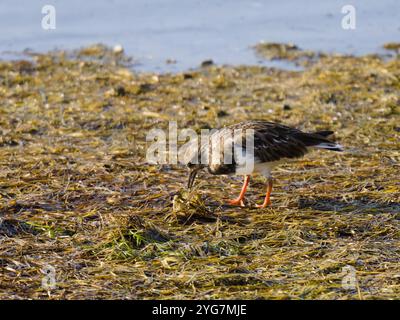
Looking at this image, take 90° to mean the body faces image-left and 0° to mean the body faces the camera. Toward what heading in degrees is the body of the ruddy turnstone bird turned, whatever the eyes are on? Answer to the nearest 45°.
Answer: approximately 90°
